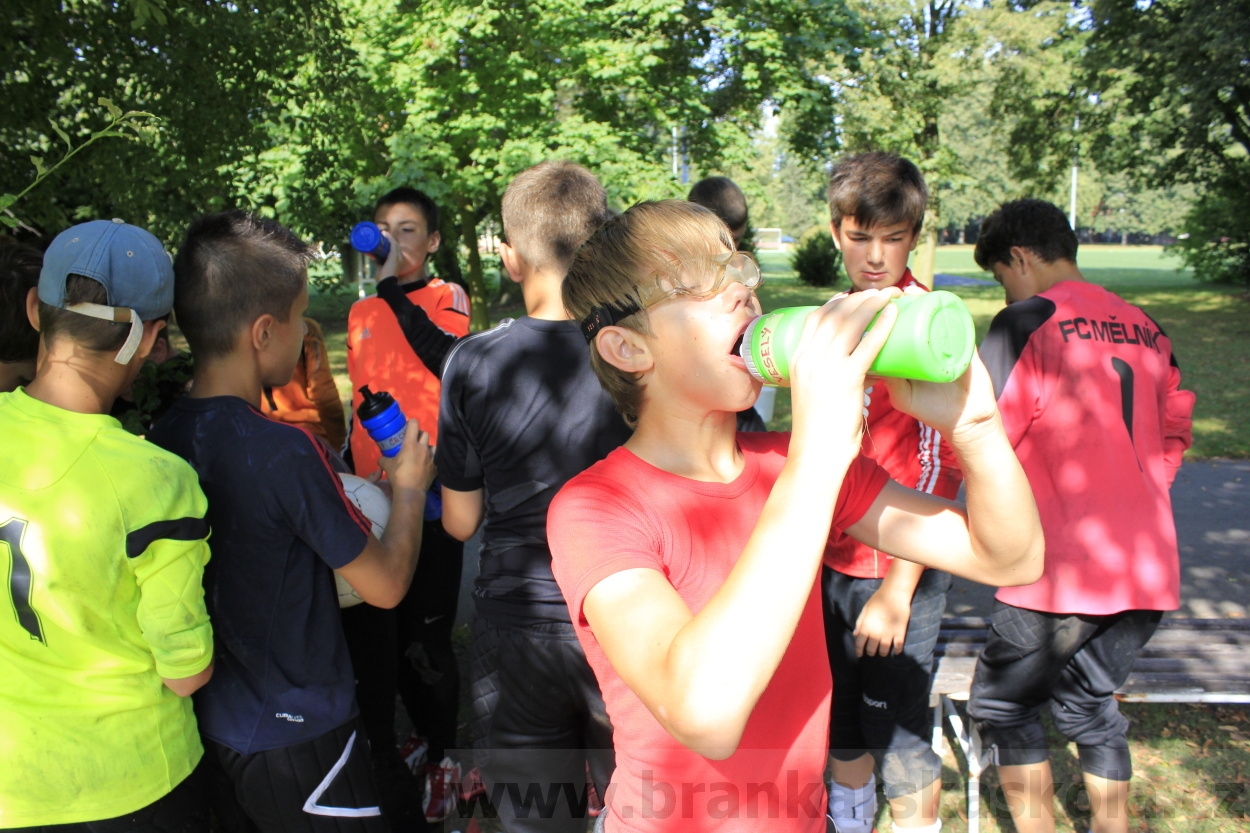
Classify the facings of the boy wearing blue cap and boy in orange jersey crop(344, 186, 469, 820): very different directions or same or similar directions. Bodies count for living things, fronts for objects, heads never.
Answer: very different directions

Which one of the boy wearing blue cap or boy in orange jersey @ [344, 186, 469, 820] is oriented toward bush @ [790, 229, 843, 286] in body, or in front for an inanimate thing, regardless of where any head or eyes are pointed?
the boy wearing blue cap

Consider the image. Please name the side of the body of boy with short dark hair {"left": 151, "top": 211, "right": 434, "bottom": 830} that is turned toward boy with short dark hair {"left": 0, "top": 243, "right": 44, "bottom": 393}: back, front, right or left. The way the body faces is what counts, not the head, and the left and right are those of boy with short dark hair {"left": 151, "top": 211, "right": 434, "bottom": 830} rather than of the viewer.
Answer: left

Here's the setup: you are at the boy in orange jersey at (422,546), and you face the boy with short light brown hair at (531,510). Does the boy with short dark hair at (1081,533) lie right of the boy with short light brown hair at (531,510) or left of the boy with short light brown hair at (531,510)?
left

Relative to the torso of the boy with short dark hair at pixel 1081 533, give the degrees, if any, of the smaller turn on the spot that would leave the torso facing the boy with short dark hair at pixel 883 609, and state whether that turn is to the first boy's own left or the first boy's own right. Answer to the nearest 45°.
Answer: approximately 45° to the first boy's own left

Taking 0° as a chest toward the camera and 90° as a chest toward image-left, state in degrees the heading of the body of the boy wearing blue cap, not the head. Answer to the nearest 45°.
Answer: approximately 225°

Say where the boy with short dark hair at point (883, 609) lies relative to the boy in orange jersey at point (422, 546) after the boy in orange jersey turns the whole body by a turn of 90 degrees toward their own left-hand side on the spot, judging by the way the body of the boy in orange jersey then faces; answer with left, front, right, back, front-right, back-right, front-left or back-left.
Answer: front-right

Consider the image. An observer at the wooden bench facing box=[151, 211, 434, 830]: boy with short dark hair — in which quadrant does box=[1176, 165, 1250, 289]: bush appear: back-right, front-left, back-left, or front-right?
back-right

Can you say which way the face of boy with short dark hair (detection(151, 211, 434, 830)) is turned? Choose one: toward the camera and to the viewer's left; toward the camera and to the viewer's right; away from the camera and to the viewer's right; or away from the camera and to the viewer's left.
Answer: away from the camera and to the viewer's right
